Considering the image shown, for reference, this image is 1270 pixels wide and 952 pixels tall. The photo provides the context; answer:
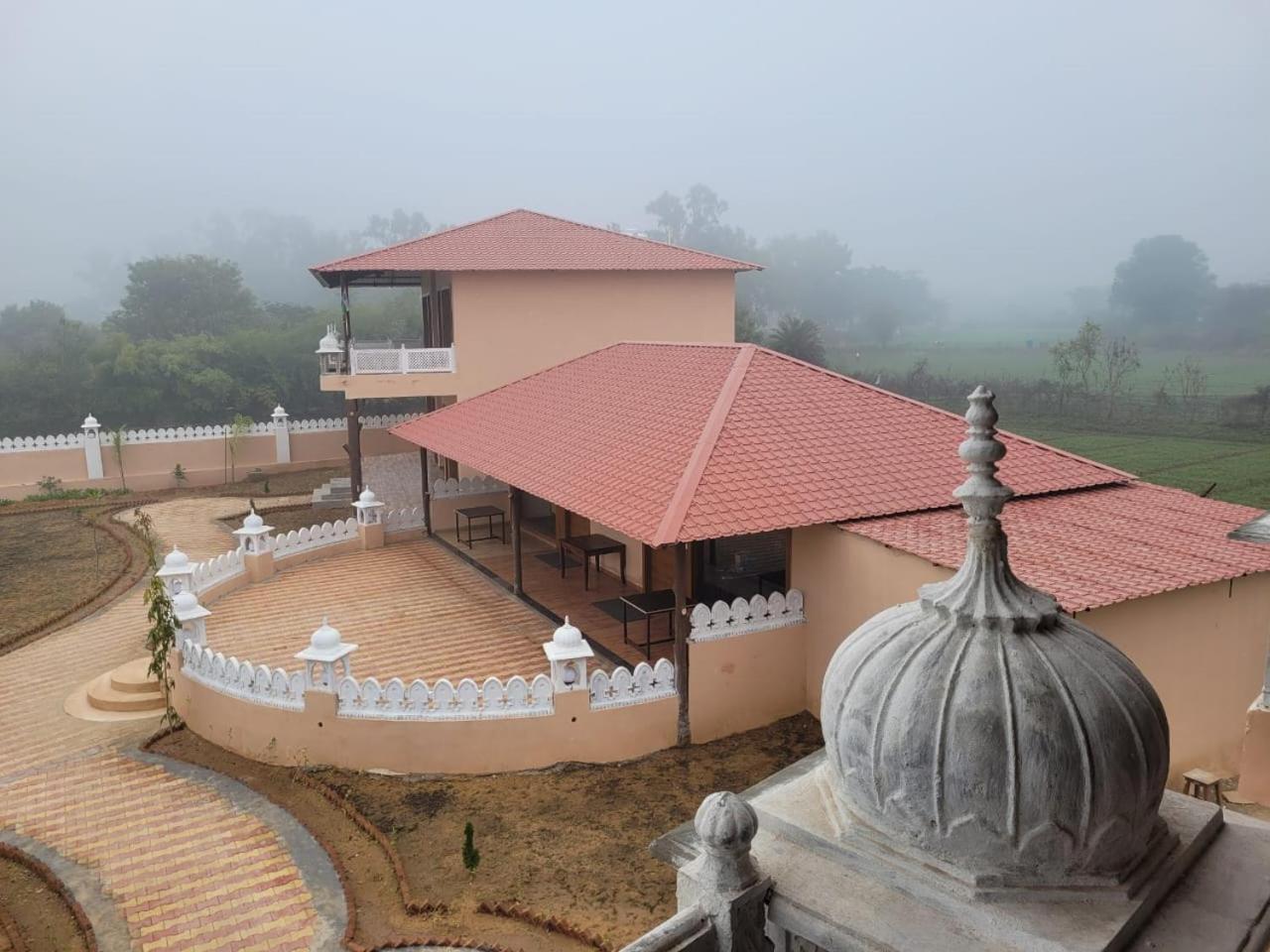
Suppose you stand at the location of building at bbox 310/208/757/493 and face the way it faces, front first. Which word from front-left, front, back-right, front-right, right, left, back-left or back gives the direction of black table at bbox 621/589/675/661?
left

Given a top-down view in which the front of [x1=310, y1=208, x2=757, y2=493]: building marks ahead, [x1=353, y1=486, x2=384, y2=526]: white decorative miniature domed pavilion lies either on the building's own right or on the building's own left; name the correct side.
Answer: on the building's own left

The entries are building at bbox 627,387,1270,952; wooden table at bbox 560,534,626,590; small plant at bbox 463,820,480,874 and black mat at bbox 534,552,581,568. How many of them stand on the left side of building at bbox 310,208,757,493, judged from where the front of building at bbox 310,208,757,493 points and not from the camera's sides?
4

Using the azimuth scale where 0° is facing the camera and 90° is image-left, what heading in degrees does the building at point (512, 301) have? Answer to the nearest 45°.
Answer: approximately 90°

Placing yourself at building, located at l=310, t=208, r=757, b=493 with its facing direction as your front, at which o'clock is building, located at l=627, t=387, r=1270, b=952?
building, located at l=627, t=387, r=1270, b=952 is roughly at 9 o'clock from building, located at l=310, t=208, r=757, b=493.

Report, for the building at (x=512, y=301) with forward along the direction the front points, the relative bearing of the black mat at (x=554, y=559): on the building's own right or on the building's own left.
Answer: on the building's own left

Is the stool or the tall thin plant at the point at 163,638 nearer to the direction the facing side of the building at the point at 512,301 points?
the tall thin plant

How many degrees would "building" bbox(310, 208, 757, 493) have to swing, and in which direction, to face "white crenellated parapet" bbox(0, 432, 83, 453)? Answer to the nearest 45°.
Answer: approximately 45° to its right
